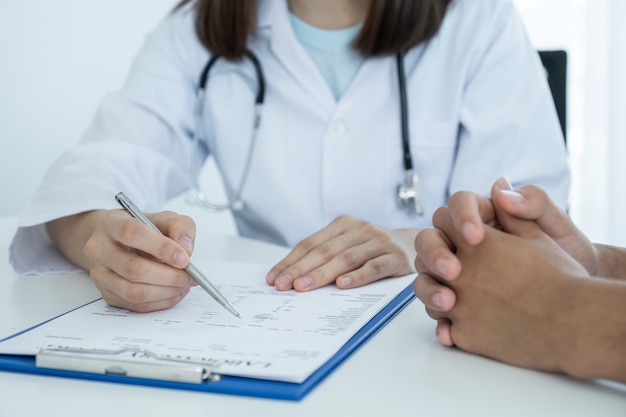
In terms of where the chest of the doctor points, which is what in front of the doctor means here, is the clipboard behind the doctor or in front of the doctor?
in front

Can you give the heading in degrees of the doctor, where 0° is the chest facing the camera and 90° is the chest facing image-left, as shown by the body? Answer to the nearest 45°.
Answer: approximately 0°

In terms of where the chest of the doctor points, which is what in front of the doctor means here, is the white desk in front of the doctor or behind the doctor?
in front
